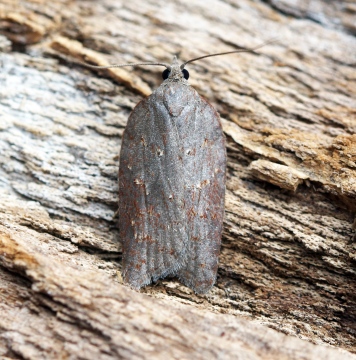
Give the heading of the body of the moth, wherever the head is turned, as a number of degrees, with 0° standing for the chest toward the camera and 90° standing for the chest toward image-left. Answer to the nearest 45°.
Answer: approximately 180°
